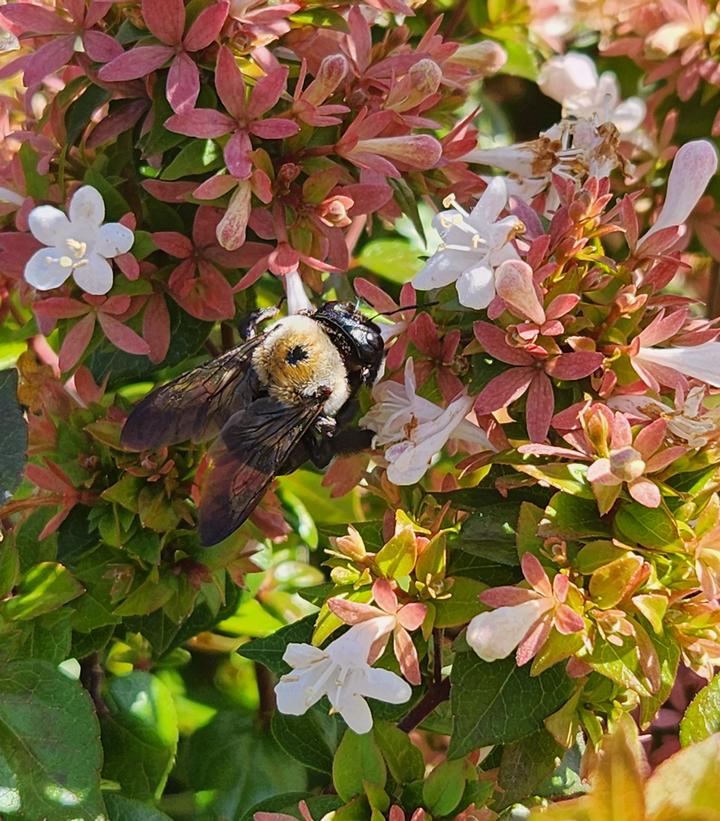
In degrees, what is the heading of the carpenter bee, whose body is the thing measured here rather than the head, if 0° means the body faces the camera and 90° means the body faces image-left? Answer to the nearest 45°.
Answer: approximately 225°
